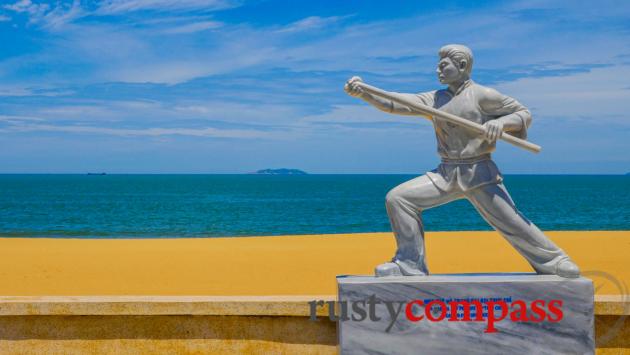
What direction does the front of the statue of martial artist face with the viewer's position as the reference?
facing the viewer and to the left of the viewer
